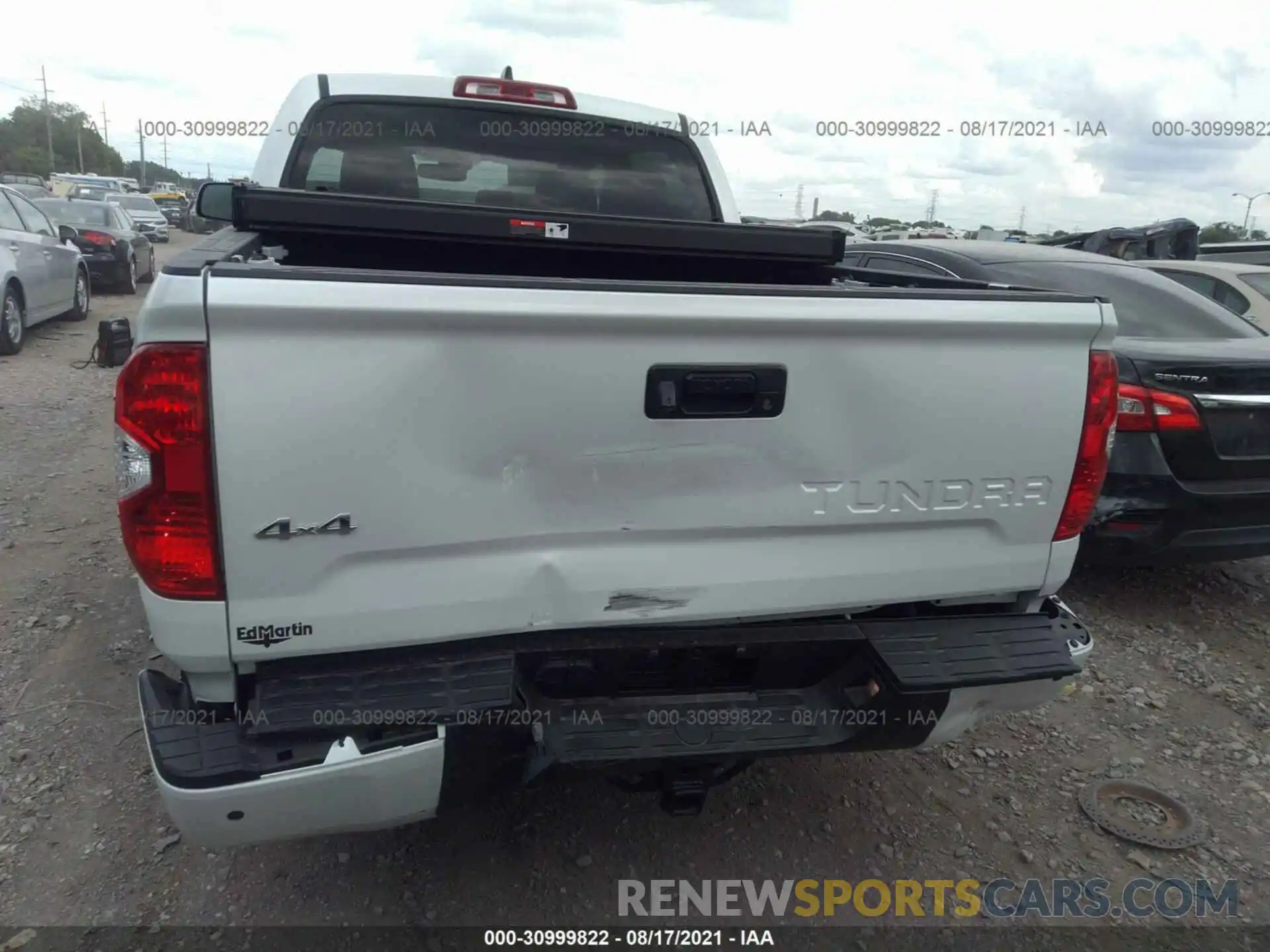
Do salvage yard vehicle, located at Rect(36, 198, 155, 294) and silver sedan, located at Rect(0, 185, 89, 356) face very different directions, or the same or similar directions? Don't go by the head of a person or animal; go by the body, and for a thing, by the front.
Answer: same or similar directions

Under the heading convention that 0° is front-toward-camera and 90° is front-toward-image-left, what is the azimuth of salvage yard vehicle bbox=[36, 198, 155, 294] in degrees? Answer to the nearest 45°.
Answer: approximately 225°

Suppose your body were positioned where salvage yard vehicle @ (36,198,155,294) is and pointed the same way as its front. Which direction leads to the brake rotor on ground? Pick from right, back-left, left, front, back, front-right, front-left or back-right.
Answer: back-right

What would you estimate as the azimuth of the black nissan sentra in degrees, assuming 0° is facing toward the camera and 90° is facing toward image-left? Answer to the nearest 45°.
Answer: approximately 135°

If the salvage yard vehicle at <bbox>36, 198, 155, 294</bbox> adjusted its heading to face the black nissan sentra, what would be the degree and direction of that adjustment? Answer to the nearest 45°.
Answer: approximately 135° to its right

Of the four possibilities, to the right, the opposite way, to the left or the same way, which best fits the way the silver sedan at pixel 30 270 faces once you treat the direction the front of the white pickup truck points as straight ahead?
the same way

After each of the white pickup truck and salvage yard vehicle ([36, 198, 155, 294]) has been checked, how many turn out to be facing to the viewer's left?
0

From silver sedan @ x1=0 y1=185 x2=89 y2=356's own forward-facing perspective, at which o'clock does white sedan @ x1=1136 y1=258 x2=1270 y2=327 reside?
The white sedan is roughly at 3 o'clock from the silver sedan.

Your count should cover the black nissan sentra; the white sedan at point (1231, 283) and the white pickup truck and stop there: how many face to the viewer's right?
0

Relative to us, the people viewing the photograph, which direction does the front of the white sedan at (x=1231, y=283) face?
facing away from the viewer and to the left of the viewer

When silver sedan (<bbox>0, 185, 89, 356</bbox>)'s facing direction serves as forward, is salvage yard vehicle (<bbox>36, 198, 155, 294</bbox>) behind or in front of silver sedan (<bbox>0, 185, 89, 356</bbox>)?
in front

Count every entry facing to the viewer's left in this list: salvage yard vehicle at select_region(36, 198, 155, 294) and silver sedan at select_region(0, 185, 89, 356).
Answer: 0

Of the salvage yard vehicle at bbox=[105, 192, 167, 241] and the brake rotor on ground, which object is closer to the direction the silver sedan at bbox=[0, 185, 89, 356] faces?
the salvage yard vehicle

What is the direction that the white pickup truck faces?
away from the camera

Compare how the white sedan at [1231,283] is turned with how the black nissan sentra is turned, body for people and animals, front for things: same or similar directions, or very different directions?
same or similar directions
